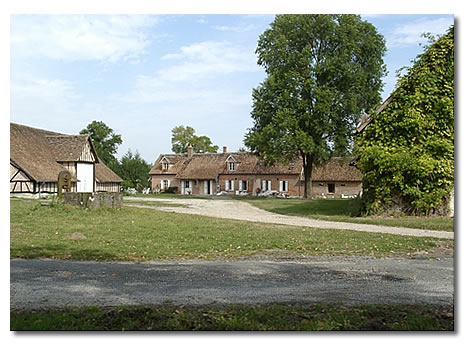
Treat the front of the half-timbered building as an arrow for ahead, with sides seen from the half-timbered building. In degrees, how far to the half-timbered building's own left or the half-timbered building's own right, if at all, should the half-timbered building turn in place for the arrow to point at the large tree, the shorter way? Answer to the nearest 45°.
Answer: approximately 45° to the half-timbered building's own left

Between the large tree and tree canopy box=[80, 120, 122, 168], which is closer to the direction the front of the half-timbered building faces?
the large tree

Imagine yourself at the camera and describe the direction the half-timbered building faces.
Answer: facing the viewer and to the right of the viewer

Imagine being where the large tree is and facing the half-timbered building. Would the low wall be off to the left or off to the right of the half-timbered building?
left

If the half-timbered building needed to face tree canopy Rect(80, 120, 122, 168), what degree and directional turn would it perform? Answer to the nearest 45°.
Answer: approximately 135° to its left

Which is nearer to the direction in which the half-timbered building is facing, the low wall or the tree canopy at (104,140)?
the low wall

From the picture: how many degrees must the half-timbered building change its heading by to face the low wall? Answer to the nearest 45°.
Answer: approximately 45° to its right
